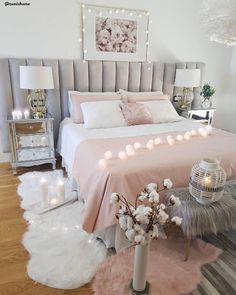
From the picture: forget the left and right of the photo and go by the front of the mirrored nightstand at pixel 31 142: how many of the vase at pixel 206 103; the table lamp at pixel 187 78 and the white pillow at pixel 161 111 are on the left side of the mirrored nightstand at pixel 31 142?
3

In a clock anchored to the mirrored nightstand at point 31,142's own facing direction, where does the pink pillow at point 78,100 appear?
The pink pillow is roughly at 9 o'clock from the mirrored nightstand.

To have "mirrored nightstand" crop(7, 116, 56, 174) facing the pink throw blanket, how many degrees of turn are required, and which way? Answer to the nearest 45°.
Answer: approximately 45° to its left

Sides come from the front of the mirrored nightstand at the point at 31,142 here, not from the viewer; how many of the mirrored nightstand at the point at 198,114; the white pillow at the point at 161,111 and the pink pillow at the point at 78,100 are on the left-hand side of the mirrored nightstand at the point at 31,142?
3

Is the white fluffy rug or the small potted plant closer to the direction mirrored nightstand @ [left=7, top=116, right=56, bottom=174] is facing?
the white fluffy rug

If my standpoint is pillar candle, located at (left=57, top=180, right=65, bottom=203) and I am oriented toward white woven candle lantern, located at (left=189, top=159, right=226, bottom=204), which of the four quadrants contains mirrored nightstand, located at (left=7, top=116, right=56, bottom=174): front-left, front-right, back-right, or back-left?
back-left

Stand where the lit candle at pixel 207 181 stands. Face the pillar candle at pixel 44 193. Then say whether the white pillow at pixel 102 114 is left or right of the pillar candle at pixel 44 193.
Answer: right

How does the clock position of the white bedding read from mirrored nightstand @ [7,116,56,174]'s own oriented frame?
The white bedding is roughly at 10 o'clock from the mirrored nightstand.

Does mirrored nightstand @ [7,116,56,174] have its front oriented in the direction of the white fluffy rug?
yes

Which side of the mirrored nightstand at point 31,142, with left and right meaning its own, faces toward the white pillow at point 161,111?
left

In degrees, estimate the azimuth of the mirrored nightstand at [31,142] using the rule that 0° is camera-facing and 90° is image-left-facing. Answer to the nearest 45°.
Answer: approximately 0°

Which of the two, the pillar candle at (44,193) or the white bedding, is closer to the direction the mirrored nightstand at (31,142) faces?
the pillar candle
